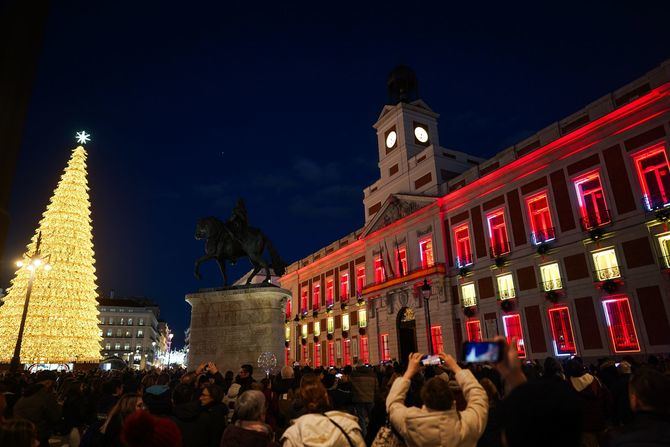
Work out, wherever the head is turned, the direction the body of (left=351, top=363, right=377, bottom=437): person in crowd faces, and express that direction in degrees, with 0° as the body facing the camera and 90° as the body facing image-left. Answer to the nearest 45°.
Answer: approximately 180°

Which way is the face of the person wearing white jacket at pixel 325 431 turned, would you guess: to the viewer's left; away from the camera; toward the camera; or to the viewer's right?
away from the camera

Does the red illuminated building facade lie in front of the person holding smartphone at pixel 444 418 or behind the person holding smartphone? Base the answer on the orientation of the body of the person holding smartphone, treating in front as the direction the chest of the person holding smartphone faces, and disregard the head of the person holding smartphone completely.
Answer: in front

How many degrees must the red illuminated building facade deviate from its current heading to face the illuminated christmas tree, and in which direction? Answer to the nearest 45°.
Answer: approximately 45° to its right

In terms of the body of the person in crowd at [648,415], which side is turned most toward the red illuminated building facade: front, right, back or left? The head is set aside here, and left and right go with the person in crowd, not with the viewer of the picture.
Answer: front

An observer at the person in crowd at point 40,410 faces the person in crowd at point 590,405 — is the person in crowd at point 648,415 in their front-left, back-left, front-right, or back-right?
front-right

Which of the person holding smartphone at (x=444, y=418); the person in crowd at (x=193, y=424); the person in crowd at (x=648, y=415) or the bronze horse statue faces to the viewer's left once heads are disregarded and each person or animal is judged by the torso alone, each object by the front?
the bronze horse statue

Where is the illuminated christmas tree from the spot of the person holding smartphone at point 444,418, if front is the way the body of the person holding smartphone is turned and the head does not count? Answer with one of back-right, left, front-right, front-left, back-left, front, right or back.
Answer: front-left

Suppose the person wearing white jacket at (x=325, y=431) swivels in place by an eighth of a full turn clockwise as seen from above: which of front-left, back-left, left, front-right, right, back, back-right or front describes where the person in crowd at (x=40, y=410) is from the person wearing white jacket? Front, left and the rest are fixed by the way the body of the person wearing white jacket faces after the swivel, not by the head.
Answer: left

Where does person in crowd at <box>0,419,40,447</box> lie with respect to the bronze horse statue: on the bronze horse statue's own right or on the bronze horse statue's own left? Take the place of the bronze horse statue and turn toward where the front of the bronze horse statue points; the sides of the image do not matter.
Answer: on the bronze horse statue's own left

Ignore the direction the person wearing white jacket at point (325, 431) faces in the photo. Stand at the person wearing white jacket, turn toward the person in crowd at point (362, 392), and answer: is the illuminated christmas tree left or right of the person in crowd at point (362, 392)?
left

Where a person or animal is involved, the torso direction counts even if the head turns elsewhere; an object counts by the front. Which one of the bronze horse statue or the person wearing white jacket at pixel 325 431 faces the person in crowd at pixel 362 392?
the person wearing white jacket

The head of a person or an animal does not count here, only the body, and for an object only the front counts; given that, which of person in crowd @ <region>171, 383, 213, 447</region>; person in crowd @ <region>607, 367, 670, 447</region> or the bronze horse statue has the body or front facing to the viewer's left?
the bronze horse statue

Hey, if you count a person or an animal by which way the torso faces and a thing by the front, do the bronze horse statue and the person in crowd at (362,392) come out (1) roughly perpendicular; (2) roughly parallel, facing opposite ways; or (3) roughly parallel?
roughly perpendicular

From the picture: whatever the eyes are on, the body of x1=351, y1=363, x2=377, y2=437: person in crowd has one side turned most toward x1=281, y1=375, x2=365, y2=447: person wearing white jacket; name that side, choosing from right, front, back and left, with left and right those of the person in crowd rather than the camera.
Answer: back

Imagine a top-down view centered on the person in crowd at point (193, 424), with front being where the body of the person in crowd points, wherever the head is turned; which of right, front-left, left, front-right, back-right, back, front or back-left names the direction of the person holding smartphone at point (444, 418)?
back-right

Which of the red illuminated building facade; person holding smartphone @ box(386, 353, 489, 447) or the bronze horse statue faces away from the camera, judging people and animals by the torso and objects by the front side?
the person holding smartphone
